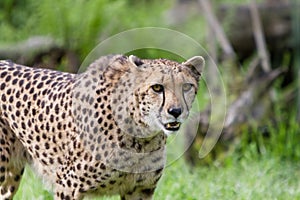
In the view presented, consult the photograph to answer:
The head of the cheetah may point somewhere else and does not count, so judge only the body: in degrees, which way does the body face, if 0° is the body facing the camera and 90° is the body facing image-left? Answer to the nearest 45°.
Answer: approximately 315°
